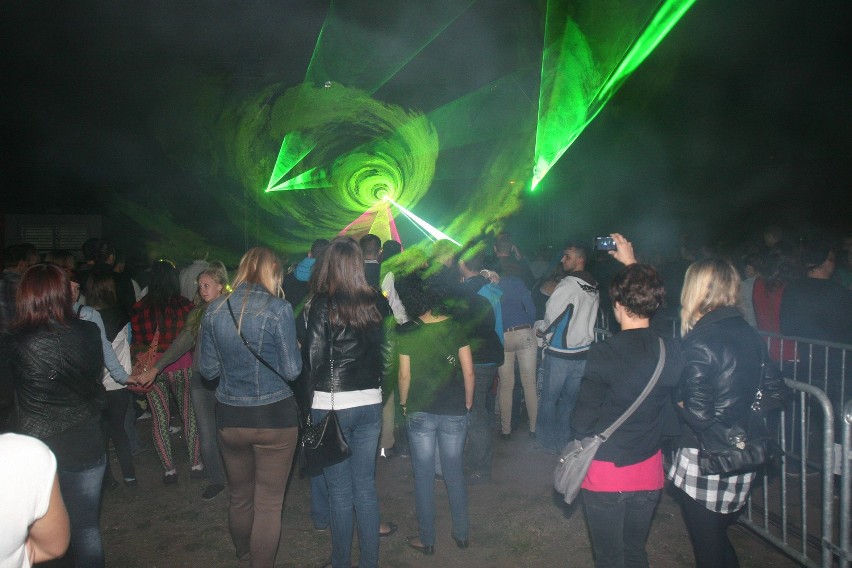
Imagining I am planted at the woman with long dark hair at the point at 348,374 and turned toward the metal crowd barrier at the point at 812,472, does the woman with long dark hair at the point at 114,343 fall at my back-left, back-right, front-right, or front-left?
back-left

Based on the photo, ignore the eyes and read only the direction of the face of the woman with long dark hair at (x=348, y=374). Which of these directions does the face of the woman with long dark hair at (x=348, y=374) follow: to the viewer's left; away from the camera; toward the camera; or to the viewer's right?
away from the camera

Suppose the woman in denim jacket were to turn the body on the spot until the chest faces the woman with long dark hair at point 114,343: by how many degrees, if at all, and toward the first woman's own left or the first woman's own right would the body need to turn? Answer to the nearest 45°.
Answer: approximately 45° to the first woman's own left

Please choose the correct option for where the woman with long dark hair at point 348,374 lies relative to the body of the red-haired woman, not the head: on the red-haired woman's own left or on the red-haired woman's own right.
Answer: on the red-haired woman's own right

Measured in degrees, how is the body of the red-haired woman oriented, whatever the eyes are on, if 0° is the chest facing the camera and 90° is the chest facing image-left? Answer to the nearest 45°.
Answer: approximately 180°

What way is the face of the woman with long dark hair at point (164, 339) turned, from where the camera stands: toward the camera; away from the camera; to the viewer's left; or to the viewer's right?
away from the camera

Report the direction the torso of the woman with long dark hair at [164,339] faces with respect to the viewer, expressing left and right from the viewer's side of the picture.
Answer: facing away from the viewer

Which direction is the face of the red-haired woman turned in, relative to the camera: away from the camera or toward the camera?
away from the camera

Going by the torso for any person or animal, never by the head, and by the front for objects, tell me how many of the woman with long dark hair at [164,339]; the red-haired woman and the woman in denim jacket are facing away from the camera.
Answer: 3

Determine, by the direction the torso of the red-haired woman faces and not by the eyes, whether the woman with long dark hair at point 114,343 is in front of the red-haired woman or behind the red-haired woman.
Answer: in front

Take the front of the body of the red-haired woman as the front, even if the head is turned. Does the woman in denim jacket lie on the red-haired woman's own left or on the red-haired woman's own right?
on the red-haired woman's own right

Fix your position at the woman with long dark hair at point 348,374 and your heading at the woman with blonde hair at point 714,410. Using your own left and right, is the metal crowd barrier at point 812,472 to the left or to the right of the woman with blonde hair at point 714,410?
left

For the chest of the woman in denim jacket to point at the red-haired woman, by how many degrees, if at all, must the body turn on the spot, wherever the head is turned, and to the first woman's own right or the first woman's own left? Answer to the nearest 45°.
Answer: approximately 90° to the first woman's own left

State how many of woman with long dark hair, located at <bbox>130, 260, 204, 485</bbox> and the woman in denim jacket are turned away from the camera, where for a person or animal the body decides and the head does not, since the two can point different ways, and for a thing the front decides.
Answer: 2

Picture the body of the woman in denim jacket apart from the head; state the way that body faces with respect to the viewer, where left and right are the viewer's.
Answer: facing away from the viewer

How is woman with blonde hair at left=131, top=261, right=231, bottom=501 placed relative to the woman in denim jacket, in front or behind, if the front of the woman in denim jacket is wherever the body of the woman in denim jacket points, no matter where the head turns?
in front
